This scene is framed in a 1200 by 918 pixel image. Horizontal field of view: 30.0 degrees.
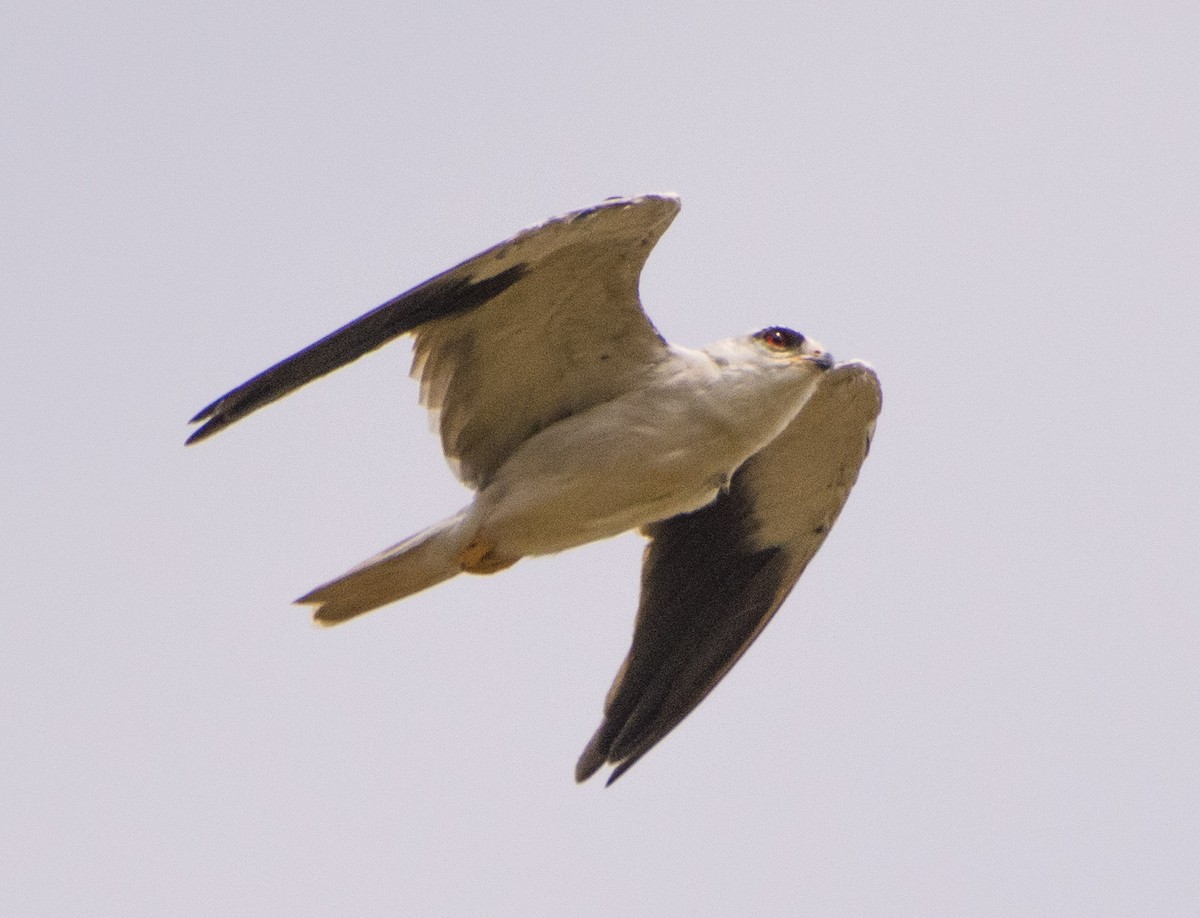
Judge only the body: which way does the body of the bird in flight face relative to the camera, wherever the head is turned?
to the viewer's right
